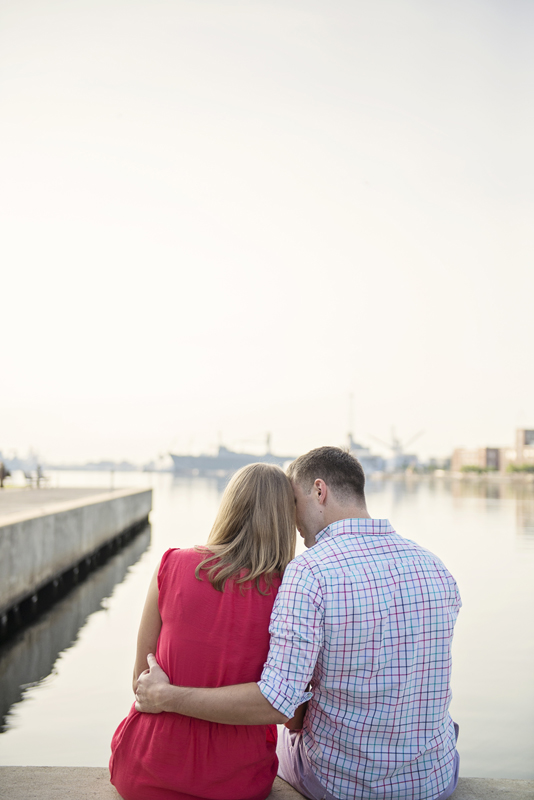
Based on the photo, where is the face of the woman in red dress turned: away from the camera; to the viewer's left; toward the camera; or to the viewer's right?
away from the camera

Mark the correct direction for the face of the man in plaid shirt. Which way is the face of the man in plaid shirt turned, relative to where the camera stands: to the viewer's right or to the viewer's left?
to the viewer's left

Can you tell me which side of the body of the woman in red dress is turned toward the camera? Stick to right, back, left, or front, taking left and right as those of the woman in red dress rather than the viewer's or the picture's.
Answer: back

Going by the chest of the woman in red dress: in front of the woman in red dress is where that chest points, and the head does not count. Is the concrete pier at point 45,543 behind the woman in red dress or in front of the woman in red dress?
in front
